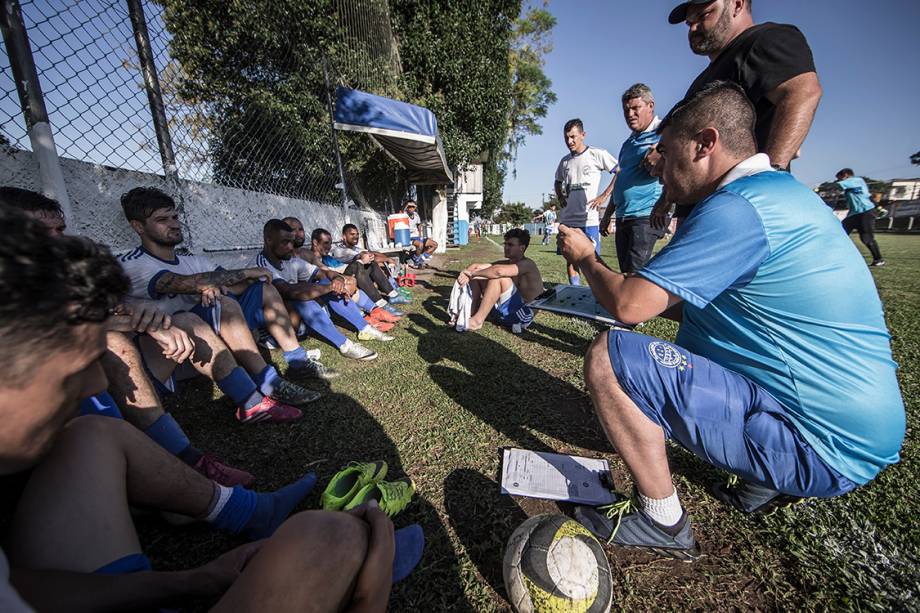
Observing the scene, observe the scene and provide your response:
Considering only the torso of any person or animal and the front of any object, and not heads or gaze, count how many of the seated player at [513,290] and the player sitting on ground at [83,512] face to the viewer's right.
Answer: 1

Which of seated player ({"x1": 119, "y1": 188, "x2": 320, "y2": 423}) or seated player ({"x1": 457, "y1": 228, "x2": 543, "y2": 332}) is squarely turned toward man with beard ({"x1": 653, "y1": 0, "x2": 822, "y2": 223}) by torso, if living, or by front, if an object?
seated player ({"x1": 119, "y1": 188, "x2": 320, "y2": 423})

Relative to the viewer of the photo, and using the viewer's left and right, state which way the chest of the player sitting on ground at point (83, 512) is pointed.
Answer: facing to the right of the viewer

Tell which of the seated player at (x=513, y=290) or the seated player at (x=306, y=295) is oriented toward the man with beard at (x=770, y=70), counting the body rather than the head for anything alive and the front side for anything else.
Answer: the seated player at (x=306, y=295)
